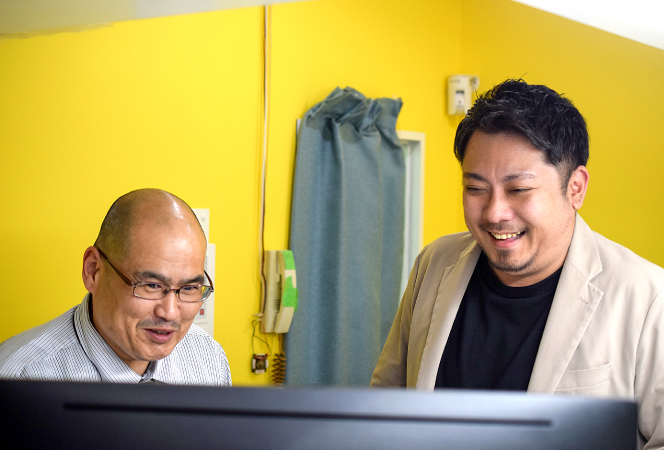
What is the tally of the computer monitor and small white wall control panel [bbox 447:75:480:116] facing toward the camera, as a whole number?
1

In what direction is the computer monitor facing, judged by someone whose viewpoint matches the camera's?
facing away from the viewer

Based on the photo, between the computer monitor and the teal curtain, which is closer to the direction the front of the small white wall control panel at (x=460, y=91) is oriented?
the computer monitor

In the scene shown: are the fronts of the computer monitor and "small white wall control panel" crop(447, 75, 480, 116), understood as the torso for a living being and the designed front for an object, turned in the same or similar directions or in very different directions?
very different directions

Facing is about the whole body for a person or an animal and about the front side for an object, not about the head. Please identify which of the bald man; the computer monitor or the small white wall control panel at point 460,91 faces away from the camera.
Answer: the computer monitor

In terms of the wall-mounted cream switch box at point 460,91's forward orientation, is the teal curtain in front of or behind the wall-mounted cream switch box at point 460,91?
in front

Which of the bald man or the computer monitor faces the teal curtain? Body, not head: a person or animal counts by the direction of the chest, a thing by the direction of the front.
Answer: the computer monitor

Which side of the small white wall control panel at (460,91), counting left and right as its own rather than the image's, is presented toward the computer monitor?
front

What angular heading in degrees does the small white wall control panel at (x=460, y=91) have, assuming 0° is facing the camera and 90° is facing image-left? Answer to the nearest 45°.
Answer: approximately 0°

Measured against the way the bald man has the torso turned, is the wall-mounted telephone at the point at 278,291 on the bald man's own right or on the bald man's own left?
on the bald man's own left

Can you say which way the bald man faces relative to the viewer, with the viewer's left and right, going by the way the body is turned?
facing the viewer and to the right of the viewer

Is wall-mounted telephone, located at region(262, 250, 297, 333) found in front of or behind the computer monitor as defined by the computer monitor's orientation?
in front
